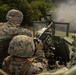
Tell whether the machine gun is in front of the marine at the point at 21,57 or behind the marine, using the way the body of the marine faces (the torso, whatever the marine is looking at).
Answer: in front

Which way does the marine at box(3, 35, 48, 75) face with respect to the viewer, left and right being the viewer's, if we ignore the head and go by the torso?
facing away from the viewer

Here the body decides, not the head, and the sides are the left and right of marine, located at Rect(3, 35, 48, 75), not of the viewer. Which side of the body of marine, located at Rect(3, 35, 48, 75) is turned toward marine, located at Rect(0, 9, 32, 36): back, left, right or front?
front

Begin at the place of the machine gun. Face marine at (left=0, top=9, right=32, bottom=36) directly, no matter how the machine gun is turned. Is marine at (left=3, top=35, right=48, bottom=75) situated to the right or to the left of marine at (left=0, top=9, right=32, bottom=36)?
left
